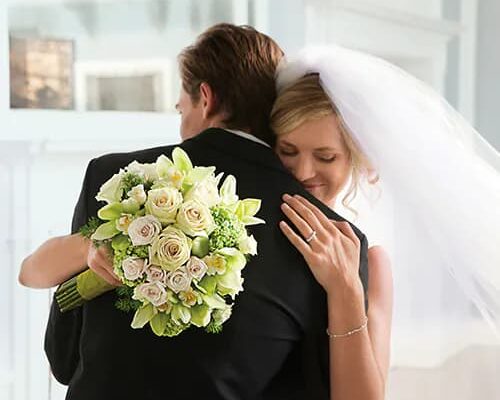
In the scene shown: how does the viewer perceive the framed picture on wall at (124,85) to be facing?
facing the viewer

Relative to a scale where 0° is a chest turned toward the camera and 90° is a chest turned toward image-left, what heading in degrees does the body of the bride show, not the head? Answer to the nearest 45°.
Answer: approximately 45°

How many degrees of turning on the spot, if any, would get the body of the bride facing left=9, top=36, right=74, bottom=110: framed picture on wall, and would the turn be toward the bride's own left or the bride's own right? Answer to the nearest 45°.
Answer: approximately 90° to the bride's own right

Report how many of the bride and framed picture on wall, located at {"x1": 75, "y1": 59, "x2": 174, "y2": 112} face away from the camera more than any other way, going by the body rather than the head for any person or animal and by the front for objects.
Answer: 0

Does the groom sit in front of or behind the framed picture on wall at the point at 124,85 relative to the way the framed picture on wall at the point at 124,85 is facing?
in front

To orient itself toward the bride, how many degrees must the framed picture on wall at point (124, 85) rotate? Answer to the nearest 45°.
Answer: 0° — it already faces them
